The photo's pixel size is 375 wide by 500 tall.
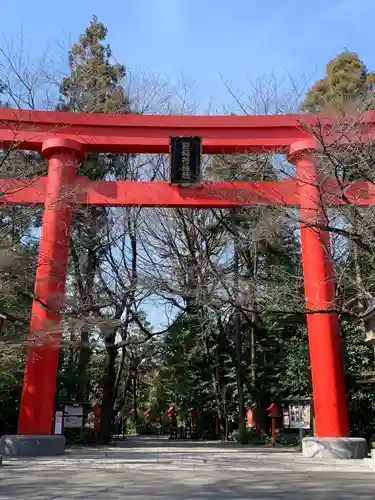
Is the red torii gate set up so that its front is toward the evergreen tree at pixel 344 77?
no

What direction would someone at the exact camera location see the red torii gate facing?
facing the viewer
